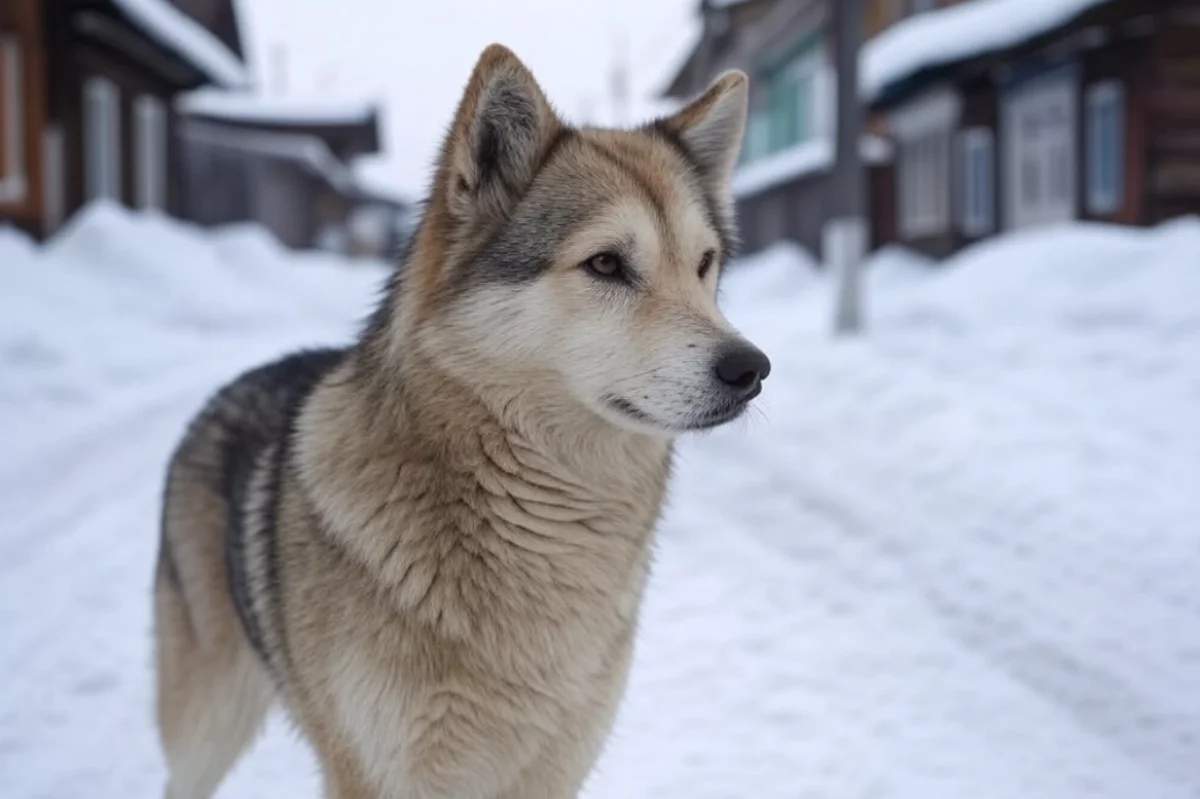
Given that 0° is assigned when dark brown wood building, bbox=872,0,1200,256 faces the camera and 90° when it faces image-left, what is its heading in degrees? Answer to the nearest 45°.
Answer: approximately 45°

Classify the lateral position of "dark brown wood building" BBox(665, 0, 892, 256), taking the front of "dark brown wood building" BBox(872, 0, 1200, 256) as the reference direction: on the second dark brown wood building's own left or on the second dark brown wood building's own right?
on the second dark brown wood building's own right

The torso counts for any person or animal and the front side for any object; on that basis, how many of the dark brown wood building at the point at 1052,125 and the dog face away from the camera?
0

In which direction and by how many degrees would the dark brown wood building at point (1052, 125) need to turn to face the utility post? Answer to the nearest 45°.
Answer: approximately 45° to its left

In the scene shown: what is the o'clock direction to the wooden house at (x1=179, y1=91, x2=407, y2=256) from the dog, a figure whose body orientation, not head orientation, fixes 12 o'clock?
The wooden house is roughly at 7 o'clock from the dog.
